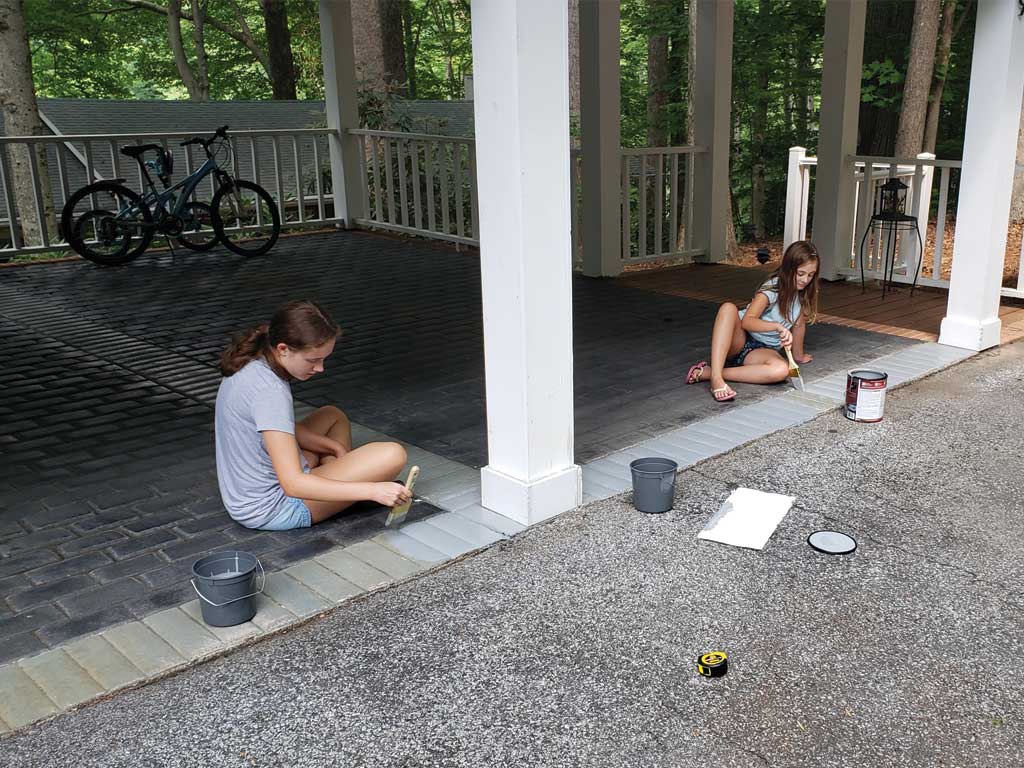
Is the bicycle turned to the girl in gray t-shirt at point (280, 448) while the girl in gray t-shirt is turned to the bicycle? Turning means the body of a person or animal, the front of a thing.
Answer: no

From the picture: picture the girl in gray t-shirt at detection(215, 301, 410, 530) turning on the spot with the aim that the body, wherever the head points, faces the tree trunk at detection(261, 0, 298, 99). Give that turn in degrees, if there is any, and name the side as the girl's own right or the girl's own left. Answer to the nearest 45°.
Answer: approximately 90° to the girl's own left

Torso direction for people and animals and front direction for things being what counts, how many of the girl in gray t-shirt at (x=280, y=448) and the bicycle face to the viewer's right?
2

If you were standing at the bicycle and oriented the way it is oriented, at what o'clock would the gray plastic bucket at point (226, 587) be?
The gray plastic bucket is roughly at 3 o'clock from the bicycle.

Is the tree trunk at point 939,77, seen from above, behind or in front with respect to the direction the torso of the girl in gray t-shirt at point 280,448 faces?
in front

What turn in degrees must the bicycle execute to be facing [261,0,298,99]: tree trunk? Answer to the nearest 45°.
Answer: approximately 90° to its left

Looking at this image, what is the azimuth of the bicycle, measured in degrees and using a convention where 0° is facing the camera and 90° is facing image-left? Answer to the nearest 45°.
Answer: approximately 270°

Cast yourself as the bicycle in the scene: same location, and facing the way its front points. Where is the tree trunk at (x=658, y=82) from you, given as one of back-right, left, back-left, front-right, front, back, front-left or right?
front-left

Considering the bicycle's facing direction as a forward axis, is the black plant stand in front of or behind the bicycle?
in front

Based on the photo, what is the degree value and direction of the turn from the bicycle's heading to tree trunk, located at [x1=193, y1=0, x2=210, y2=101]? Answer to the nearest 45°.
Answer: approximately 90° to its left

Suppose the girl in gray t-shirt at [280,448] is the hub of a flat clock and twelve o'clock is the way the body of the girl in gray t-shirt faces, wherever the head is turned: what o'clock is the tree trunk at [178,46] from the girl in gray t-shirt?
The tree trunk is roughly at 9 o'clock from the girl in gray t-shirt.

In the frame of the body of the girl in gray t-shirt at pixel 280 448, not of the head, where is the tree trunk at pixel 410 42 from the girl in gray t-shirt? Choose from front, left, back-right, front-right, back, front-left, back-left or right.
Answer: left

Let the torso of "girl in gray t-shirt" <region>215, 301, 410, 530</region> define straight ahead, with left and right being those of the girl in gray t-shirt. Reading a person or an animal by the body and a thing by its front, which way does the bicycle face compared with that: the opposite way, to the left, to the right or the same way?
the same way

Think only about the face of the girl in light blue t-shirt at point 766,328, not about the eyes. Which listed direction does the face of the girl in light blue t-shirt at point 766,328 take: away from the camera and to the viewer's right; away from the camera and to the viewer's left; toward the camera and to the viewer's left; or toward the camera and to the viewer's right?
toward the camera and to the viewer's right

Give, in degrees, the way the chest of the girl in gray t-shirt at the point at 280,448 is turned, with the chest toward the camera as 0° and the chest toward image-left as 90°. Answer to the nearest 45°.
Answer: approximately 270°

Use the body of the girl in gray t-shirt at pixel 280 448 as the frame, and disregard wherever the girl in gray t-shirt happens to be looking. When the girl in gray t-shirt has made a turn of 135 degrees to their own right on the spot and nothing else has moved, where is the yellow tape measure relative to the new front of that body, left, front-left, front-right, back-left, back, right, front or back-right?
left

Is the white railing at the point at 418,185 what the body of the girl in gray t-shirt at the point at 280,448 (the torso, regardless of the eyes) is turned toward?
no

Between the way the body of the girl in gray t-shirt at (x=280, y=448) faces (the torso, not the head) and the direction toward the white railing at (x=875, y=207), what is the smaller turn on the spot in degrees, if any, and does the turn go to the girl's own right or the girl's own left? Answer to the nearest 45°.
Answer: approximately 45° to the girl's own left

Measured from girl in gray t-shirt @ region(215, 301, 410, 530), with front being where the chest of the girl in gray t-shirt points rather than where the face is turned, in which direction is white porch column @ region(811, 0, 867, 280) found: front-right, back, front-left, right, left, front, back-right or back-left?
front-left

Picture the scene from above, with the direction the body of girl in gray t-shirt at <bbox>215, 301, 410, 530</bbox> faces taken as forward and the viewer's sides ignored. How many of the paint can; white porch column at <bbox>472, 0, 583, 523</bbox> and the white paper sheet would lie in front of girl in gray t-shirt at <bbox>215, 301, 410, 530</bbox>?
3
